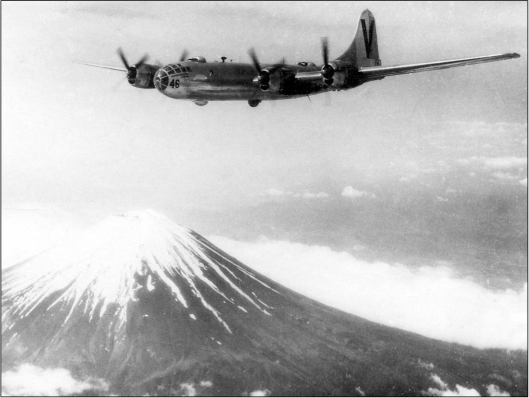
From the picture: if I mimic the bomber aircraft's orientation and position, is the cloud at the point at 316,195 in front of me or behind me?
behind

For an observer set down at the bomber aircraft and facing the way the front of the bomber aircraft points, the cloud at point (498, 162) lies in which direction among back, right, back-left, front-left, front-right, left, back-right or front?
back

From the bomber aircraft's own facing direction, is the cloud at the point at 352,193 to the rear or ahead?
to the rear

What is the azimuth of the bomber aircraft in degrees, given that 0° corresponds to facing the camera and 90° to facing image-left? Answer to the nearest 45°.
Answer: approximately 45°
